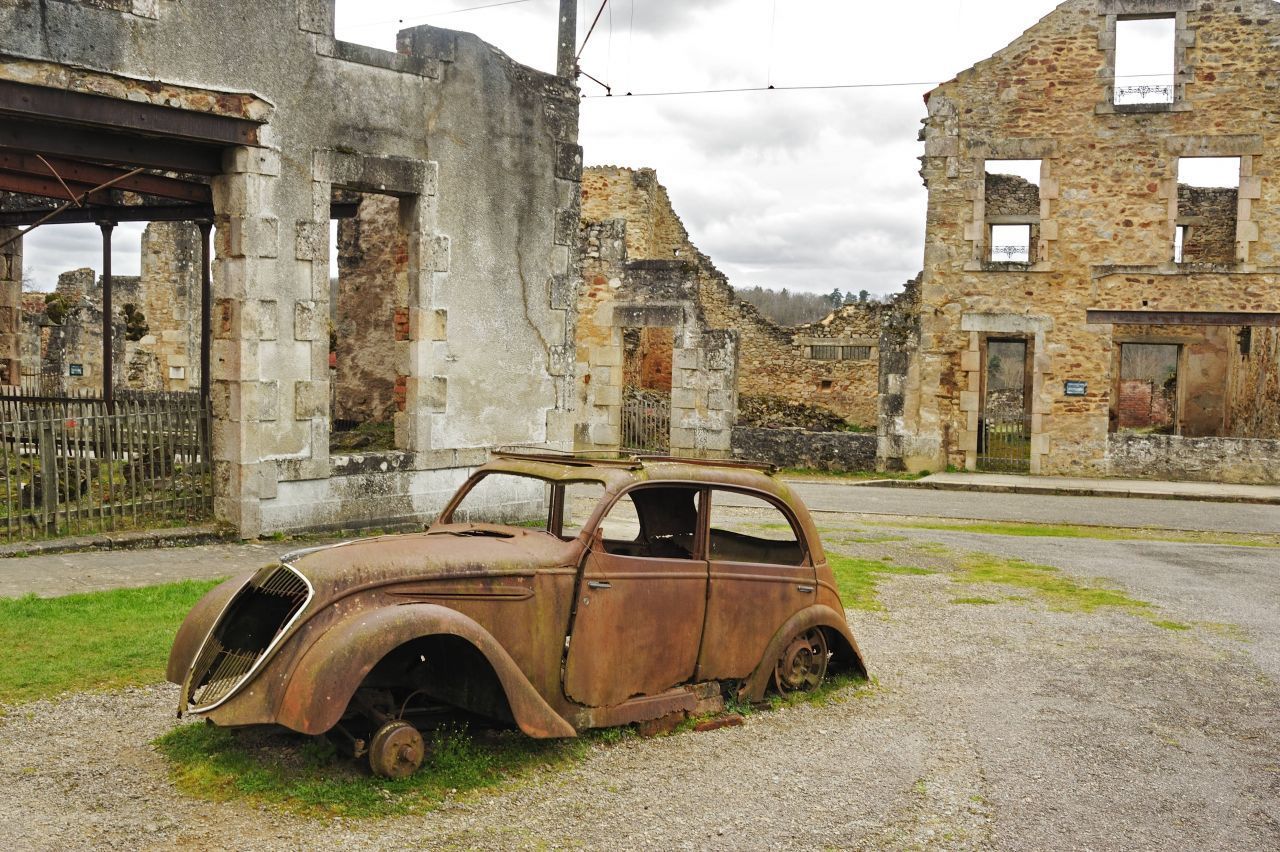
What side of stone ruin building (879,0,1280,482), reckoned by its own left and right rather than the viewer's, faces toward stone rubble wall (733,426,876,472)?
right

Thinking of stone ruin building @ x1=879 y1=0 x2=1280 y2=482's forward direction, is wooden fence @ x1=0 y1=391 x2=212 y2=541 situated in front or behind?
in front

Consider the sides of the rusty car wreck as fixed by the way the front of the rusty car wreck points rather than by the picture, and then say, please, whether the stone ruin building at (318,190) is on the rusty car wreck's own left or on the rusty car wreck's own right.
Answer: on the rusty car wreck's own right

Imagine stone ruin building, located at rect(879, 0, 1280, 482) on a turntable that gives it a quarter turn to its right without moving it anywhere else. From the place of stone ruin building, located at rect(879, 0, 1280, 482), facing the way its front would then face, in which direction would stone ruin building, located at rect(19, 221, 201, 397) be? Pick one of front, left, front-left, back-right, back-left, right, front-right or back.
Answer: front

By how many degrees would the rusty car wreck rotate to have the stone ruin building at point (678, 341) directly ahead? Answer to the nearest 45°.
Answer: approximately 135° to its right

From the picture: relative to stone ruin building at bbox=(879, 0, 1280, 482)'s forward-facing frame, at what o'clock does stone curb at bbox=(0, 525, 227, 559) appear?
The stone curb is roughly at 1 o'clock from the stone ruin building.

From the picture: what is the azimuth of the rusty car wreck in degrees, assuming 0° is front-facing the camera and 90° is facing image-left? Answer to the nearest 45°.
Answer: approximately 45°

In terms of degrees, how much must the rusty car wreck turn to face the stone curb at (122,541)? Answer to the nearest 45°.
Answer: approximately 90° to its right

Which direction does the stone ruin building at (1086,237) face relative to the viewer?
toward the camera

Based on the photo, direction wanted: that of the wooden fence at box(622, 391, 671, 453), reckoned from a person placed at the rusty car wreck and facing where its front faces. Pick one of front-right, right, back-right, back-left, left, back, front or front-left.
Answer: back-right

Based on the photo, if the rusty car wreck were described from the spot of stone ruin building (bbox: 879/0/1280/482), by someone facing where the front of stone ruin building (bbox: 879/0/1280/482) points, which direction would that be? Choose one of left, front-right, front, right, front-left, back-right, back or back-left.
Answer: front
